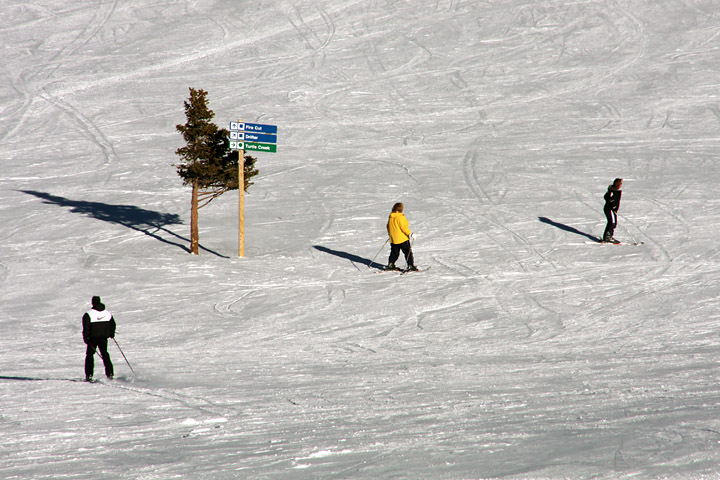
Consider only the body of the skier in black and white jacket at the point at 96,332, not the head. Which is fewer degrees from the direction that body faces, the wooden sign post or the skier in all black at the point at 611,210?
the wooden sign post

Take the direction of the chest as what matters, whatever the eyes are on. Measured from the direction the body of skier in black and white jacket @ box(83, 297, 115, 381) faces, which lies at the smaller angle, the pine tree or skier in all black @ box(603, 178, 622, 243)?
the pine tree

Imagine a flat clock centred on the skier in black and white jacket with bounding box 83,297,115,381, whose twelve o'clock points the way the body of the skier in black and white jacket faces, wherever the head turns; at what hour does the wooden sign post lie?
The wooden sign post is roughly at 1 o'clock from the skier in black and white jacket.

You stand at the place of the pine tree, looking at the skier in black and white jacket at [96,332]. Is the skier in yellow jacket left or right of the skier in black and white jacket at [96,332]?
left

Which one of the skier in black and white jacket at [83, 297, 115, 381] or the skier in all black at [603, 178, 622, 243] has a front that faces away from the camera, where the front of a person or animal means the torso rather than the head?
the skier in black and white jacket at [83, 297, 115, 381]

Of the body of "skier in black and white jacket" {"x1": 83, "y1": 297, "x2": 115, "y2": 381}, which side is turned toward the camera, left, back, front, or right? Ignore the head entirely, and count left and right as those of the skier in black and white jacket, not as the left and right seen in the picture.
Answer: back

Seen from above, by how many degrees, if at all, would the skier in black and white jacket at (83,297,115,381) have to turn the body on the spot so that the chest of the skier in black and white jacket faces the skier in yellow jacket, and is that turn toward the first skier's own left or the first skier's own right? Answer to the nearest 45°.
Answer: approximately 45° to the first skier's own right

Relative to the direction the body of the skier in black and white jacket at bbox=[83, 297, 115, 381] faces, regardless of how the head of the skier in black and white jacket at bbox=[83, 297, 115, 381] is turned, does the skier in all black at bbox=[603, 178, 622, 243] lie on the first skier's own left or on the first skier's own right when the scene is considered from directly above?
on the first skier's own right
